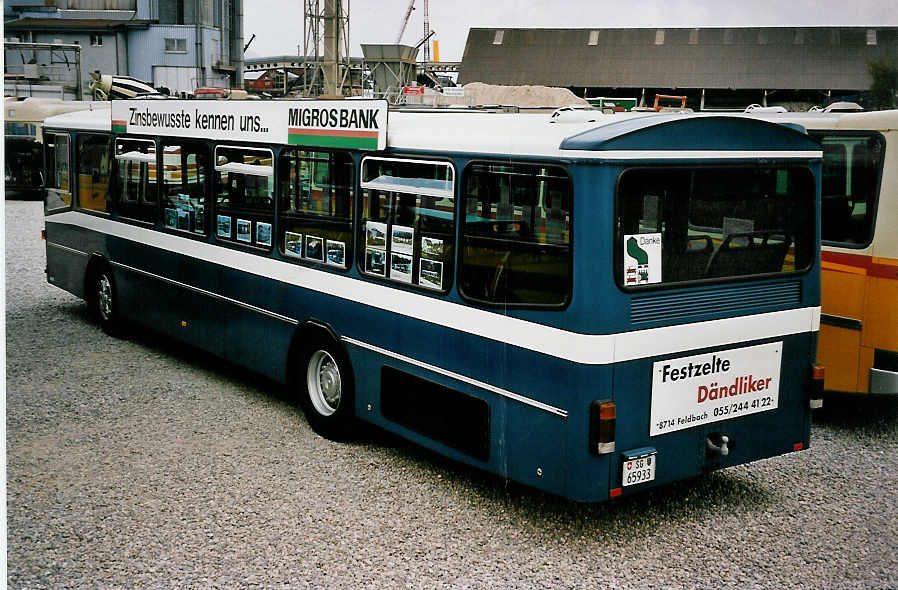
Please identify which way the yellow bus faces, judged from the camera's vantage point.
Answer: facing away from the viewer and to the left of the viewer

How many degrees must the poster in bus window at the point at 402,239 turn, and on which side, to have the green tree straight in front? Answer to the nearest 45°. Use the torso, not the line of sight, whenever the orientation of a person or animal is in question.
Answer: approximately 180°

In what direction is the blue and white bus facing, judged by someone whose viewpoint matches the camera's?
facing away from the viewer and to the left of the viewer

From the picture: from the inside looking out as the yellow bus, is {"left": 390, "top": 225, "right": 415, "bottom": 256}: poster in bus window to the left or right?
on its left

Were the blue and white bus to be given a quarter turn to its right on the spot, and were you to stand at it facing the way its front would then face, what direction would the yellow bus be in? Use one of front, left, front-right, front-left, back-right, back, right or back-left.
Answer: front

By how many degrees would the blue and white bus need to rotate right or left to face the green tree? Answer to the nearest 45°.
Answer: approximately 90° to its right

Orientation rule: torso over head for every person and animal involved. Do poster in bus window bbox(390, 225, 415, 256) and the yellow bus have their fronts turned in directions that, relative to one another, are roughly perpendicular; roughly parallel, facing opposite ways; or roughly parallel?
roughly perpendicular

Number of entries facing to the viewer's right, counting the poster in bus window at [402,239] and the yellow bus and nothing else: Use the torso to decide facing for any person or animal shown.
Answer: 0

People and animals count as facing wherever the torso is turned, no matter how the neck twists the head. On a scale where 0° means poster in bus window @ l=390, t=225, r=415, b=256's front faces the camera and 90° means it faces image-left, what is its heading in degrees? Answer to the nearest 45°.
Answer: approximately 45°

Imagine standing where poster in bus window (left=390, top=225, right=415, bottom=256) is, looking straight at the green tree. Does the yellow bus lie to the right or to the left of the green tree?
right
